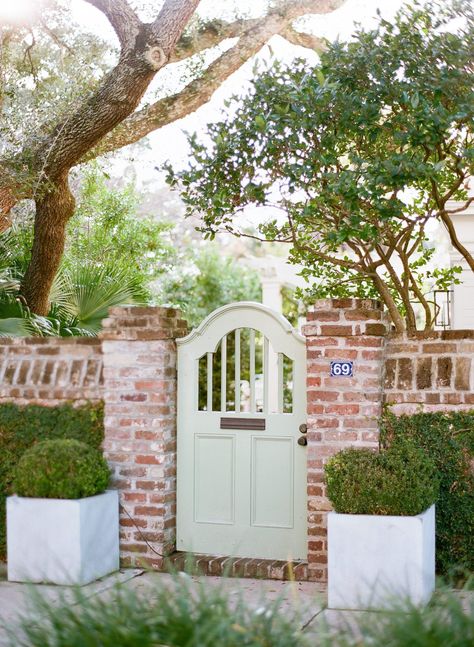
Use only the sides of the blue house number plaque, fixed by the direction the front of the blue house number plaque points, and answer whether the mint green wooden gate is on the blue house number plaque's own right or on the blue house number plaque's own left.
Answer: on the blue house number plaque's own right

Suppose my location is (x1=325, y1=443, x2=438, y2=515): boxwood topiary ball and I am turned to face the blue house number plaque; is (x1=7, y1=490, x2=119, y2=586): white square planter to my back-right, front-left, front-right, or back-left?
front-left

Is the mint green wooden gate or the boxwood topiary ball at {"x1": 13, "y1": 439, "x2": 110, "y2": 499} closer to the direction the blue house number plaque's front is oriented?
the boxwood topiary ball

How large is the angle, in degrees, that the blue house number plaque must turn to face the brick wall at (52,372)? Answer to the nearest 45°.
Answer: approximately 90° to its right

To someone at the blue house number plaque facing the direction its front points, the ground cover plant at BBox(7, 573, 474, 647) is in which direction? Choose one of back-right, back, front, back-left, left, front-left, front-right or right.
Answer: front

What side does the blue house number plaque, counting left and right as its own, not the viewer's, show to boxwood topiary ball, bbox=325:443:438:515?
front

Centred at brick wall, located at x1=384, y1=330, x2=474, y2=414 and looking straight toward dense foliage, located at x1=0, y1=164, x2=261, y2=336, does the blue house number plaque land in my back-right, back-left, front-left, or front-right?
front-left

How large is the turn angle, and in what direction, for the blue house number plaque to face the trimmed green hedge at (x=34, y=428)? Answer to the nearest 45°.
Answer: approximately 90° to its right

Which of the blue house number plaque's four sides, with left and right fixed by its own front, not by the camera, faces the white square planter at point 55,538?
right

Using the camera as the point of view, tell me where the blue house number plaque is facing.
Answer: facing the viewer
